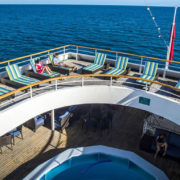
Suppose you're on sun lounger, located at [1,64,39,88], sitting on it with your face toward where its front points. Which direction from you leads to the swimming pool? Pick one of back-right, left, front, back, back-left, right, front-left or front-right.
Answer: front

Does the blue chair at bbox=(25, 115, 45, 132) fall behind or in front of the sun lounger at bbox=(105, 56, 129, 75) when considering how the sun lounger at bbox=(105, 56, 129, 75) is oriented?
in front

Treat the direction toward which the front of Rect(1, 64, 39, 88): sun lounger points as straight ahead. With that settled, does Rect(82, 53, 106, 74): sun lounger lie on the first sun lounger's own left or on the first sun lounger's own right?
on the first sun lounger's own left

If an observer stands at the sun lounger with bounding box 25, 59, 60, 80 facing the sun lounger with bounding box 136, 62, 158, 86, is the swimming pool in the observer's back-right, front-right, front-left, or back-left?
front-right

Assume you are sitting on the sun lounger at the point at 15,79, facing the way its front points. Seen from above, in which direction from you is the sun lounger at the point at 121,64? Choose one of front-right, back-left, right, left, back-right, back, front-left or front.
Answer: front-left

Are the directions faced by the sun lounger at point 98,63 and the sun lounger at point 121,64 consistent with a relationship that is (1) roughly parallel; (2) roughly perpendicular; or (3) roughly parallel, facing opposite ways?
roughly parallel

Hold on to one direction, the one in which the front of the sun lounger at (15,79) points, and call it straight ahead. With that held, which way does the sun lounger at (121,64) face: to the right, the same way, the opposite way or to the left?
to the right

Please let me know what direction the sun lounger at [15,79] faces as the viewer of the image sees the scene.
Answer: facing the viewer and to the right of the viewer

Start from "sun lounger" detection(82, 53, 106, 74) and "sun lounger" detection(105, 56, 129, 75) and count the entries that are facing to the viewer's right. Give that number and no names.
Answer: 0

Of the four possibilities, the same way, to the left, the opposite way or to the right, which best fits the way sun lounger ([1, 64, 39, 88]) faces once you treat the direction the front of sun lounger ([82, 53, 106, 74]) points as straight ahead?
to the left
